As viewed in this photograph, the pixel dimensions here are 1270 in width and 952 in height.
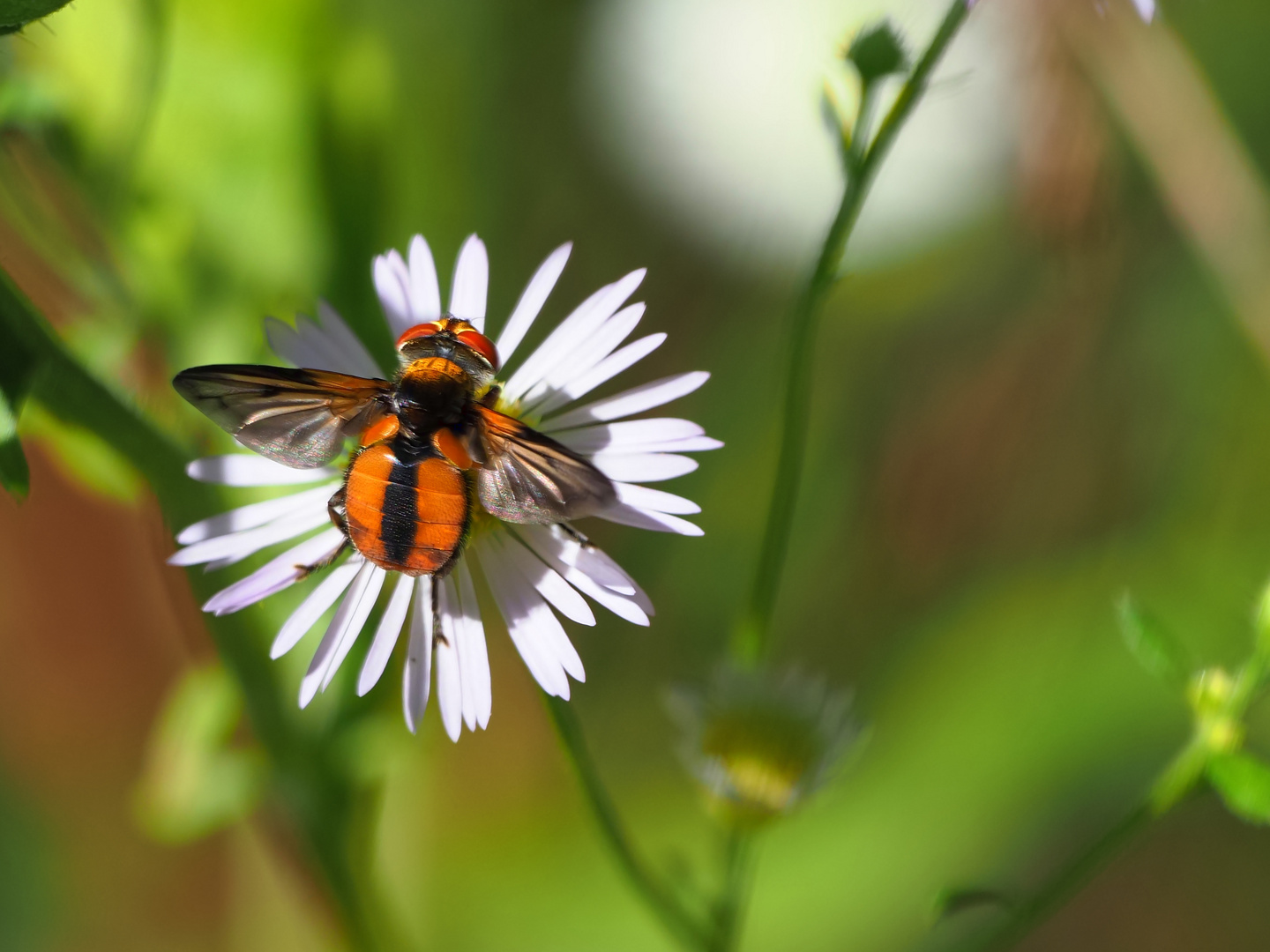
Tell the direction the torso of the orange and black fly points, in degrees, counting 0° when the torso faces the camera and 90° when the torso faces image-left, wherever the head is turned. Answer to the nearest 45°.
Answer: approximately 180°
